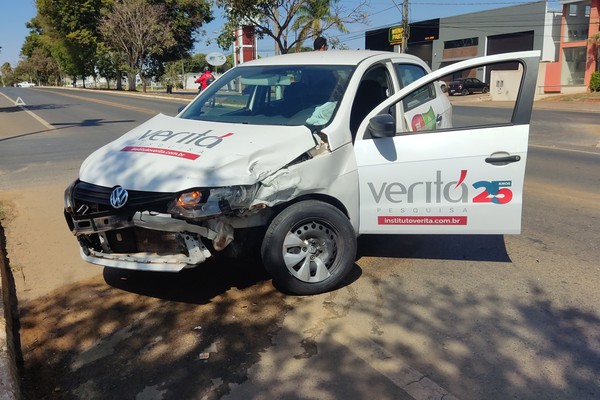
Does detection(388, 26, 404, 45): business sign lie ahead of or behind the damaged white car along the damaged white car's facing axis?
behind

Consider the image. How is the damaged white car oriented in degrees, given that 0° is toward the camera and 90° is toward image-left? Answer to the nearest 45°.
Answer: approximately 45°

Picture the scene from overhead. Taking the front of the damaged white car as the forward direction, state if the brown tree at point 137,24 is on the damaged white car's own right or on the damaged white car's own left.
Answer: on the damaged white car's own right

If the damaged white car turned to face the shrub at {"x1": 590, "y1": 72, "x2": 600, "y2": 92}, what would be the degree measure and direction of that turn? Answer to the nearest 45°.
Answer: approximately 180°

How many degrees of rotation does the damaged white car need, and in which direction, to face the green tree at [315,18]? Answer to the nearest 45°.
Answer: approximately 135° to its right

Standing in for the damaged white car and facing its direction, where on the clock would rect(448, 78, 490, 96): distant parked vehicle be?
The distant parked vehicle is roughly at 5 o'clock from the damaged white car.

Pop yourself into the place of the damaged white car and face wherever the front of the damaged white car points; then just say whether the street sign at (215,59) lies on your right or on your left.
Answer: on your right

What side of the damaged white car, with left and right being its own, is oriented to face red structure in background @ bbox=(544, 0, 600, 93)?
back

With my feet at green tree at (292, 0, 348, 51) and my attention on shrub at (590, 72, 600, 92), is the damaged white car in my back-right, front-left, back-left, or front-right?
back-right
